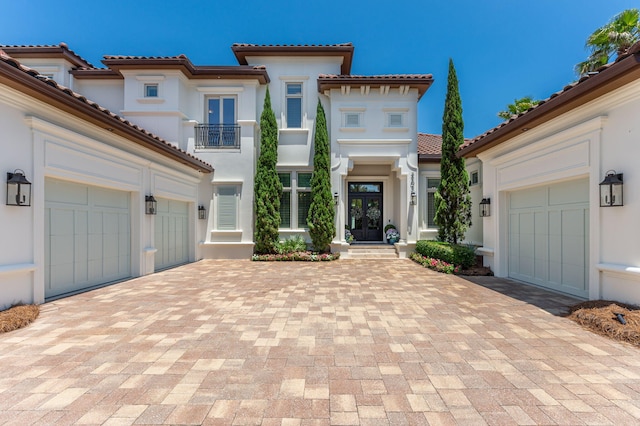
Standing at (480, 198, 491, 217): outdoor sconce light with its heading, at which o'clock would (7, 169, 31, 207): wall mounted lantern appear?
The wall mounted lantern is roughly at 12 o'clock from the outdoor sconce light.

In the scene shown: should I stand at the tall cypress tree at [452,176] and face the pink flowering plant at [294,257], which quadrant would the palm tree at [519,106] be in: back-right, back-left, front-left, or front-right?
back-right

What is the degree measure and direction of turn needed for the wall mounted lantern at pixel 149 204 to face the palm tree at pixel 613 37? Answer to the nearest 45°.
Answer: approximately 45° to its left

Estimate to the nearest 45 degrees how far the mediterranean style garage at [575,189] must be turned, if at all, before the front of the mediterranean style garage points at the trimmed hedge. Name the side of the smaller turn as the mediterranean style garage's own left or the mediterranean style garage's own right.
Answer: approximately 90° to the mediterranean style garage's own right

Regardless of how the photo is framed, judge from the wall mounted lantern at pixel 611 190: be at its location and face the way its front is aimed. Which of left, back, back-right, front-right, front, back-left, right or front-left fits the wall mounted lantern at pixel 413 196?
right

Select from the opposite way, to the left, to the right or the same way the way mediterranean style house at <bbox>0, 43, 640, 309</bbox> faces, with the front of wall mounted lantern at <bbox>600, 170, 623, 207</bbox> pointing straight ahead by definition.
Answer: to the left

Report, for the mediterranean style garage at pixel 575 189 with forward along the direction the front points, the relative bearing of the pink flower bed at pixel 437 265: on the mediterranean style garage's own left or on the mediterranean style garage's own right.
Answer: on the mediterranean style garage's own right

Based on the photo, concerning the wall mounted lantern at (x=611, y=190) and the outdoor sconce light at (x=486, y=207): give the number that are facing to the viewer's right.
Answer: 0

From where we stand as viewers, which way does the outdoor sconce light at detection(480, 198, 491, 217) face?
facing the viewer and to the left of the viewer

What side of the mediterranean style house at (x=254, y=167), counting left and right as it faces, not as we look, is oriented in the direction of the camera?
front

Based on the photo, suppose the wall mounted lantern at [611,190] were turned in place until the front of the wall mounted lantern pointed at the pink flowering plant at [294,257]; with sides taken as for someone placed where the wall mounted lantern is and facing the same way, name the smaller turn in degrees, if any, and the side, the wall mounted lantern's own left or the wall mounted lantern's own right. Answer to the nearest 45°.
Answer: approximately 45° to the wall mounted lantern's own right

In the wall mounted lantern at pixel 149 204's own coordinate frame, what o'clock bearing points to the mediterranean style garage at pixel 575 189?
The mediterranean style garage is roughly at 12 o'clock from the wall mounted lantern.

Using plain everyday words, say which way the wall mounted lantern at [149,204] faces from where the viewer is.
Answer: facing the viewer and to the right of the viewer

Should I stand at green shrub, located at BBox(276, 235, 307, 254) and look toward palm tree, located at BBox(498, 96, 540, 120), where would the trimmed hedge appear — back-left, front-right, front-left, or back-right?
front-right

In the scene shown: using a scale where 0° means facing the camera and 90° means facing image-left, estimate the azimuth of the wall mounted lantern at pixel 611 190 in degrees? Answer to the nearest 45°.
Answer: approximately 45°
